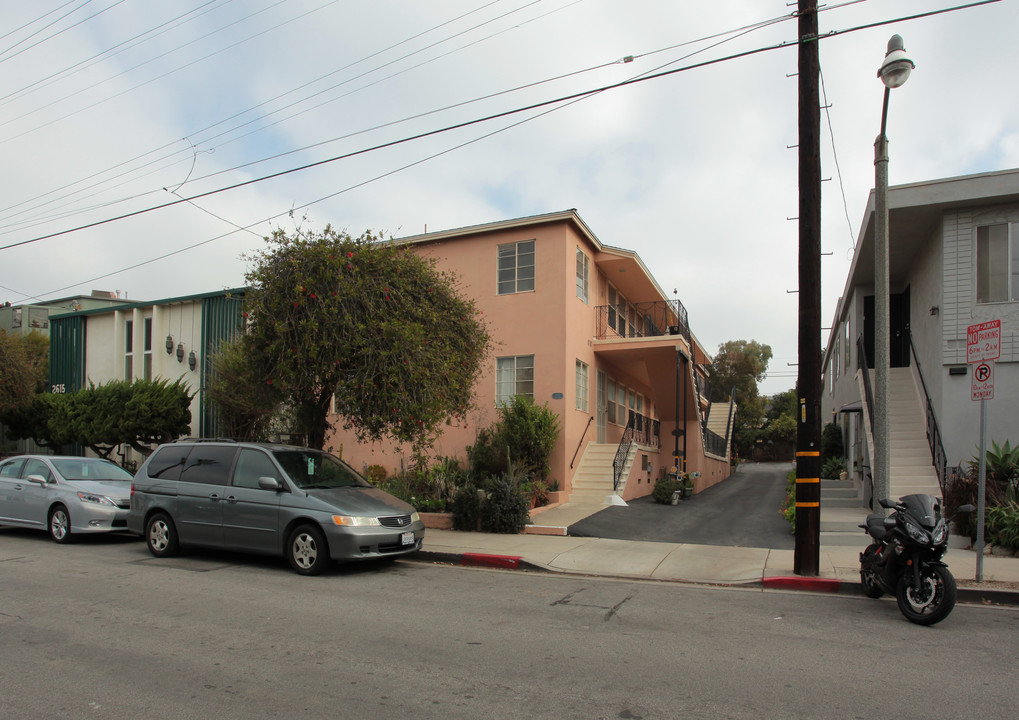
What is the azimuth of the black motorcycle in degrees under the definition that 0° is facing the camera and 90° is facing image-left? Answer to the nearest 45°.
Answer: approximately 315°

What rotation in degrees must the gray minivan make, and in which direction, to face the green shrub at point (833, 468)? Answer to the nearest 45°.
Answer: approximately 90° to its left

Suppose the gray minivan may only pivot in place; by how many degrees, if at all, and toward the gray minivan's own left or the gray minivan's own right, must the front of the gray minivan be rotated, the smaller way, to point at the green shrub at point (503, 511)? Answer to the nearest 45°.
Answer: approximately 90° to the gray minivan's own left

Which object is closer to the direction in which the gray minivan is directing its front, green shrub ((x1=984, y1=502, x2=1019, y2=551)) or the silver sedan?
the green shrub

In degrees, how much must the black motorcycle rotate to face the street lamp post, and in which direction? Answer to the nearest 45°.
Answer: approximately 135° to its left

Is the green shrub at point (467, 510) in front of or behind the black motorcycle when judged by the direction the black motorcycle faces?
behind

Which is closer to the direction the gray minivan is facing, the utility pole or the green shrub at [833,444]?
the utility pole
